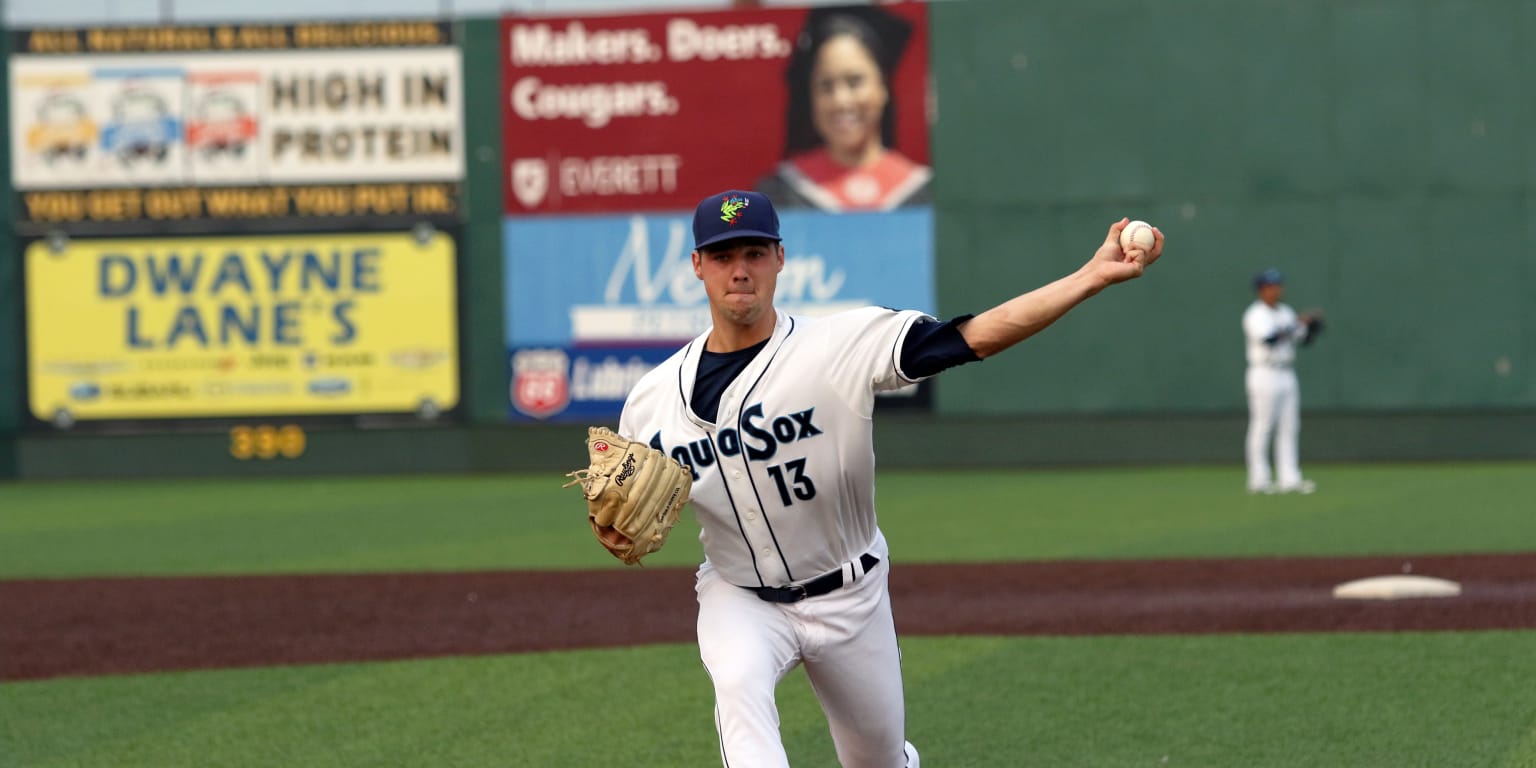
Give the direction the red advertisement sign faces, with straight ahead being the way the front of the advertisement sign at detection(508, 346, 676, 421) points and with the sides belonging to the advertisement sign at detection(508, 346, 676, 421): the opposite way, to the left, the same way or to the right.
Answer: the same way

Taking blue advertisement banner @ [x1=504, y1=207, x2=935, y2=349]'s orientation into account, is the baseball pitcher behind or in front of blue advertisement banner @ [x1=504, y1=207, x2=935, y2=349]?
in front

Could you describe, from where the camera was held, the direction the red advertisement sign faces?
facing the viewer

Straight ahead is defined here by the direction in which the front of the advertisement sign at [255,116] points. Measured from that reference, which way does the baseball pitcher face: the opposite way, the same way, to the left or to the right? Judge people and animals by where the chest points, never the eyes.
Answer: the same way

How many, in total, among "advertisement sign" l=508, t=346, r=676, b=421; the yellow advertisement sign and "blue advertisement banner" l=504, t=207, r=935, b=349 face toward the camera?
3

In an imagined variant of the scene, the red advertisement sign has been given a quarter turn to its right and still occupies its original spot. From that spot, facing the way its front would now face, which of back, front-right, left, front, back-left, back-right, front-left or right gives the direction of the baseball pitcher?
left

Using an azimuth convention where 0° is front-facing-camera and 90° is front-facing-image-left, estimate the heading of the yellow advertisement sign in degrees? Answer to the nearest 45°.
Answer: approximately 0°

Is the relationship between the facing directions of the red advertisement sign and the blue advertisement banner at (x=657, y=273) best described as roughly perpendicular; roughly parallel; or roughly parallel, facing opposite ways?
roughly parallel

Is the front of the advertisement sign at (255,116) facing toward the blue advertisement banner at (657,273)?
no

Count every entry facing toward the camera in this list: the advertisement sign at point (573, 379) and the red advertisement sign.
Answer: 2

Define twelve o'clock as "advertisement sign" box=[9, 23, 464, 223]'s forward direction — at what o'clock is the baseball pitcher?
The baseball pitcher is roughly at 12 o'clock from the advertisement sign.

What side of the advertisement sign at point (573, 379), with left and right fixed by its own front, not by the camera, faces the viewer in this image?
front

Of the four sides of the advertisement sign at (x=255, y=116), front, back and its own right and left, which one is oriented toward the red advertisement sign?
left

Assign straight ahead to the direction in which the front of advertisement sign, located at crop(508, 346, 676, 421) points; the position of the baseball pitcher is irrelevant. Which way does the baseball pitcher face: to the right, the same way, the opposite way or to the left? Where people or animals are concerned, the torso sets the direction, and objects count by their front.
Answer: the same way

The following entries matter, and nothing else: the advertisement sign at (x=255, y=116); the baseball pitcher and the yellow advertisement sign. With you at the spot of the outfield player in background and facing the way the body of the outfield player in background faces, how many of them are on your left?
0

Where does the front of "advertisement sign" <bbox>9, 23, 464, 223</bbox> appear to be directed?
toward the camera
